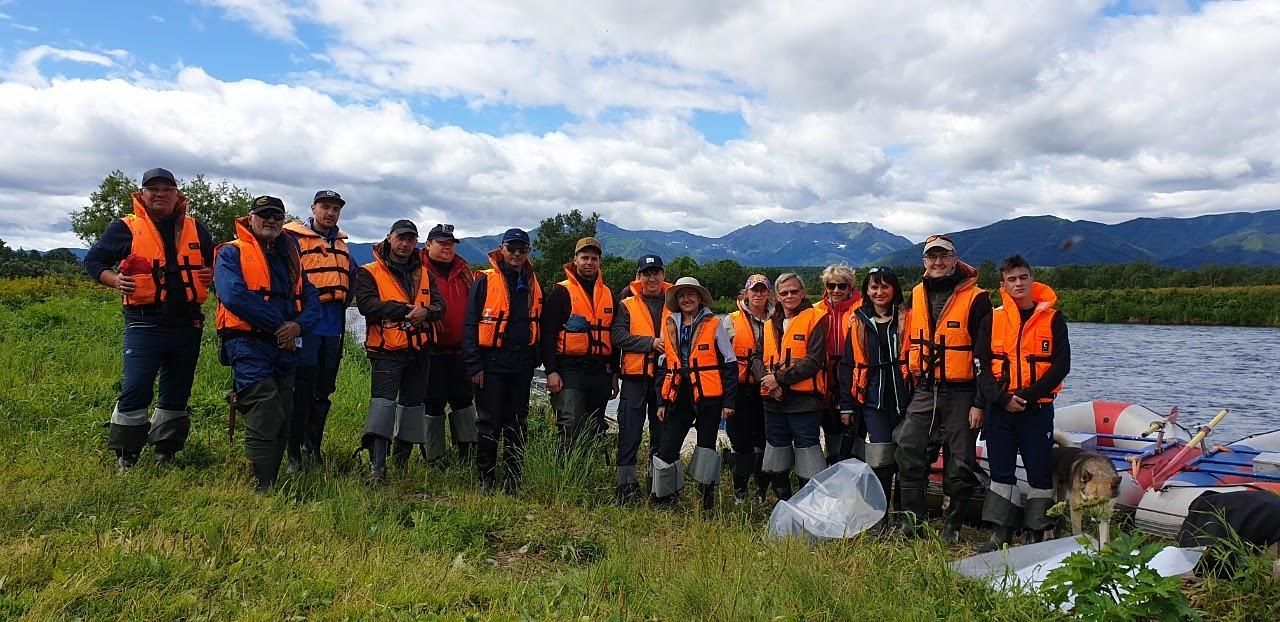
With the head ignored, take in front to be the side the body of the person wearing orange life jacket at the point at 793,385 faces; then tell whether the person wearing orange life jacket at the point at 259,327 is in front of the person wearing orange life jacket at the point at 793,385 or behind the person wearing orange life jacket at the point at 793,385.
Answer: in front

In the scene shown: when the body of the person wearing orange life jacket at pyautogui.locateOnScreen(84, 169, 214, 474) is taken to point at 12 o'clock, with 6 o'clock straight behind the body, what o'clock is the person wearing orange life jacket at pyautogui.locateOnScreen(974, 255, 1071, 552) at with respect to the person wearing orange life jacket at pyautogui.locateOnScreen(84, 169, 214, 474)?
the person wearing orange life jacket at pyautogui.locateOnScreen(974, 255, 1071, 552) is roughly at 10 o'clock from the person wearing orange life jacket at pyautogui.locateOnScreen(84, 169, 214, 474).

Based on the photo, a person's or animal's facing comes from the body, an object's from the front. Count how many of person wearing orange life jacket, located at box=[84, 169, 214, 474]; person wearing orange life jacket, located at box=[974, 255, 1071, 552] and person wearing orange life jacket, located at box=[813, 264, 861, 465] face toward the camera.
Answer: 3

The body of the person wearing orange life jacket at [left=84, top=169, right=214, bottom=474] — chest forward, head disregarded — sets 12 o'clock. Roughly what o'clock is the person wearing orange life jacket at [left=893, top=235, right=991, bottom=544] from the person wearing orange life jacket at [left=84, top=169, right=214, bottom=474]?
the person wearing orange life jacket at [left=893, top=235, right=991, bottom=544] is roughly at 10 o'clock from the person wearing orange life jacket at [left=84, top=169, right=214, bottom=474].

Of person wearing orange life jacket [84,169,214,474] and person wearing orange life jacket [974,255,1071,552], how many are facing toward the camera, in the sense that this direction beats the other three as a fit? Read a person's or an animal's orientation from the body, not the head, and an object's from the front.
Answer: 2

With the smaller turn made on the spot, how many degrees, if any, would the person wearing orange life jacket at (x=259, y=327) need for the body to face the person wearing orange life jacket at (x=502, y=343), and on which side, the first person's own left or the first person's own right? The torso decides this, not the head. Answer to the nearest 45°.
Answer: approximately 45° to the first person's own left

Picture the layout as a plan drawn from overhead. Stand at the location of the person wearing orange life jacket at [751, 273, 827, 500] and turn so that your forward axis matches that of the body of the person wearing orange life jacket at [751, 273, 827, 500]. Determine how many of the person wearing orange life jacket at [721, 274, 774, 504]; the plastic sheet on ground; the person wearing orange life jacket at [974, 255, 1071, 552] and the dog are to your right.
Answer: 1

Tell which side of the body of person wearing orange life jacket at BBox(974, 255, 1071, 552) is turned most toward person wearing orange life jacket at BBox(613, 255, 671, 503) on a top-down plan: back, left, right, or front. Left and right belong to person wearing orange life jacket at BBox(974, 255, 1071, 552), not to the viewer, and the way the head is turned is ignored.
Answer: right

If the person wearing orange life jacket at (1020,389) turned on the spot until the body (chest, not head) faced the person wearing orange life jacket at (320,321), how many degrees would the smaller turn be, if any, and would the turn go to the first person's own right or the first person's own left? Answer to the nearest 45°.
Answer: approximately 90° to the first person's own right

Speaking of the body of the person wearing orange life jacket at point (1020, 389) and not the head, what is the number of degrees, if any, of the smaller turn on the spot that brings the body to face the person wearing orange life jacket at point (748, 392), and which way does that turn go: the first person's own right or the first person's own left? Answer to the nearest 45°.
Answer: approximately 90° to the first person's own right

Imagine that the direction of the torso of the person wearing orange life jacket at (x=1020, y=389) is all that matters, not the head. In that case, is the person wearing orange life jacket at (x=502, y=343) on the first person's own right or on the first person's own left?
on the first person's own right
